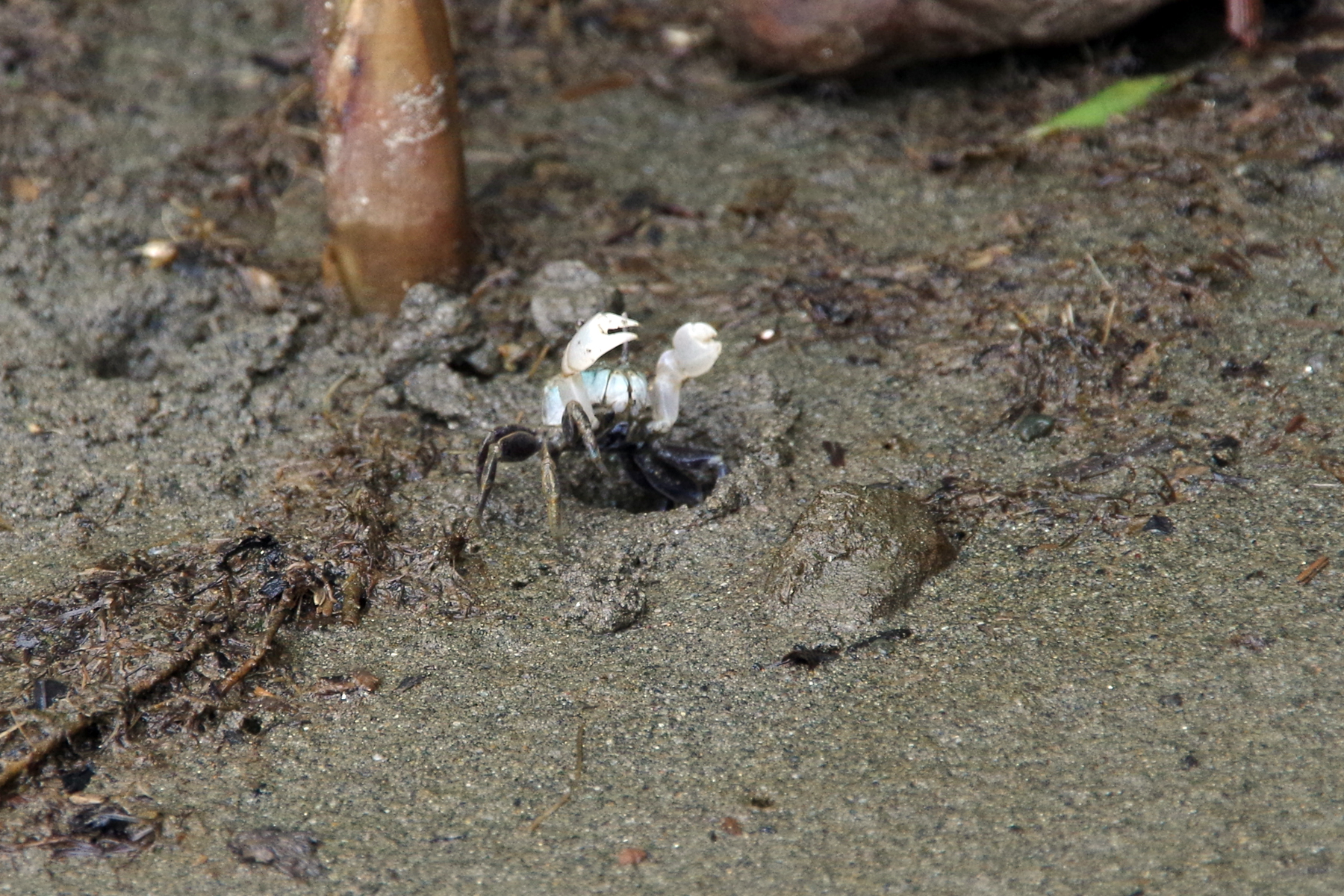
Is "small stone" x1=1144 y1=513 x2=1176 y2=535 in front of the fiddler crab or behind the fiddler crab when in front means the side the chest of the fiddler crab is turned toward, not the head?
in front

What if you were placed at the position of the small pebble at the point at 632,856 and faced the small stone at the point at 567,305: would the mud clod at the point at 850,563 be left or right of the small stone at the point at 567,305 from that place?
right

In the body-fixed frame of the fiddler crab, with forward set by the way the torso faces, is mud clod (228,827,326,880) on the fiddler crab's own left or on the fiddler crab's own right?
on the fiddler crab's own right

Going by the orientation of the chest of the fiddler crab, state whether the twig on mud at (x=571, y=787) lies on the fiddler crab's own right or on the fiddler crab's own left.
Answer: on the fiddler crab's own right

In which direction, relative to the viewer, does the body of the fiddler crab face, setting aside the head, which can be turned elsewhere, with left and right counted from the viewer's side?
facing the viewer and to the right of the viewer

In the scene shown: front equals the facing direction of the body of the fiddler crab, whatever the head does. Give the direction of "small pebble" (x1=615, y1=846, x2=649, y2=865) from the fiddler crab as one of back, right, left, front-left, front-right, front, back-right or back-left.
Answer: front-right

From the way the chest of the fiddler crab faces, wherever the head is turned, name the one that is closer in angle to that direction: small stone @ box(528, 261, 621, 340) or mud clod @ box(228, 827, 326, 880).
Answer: the mud clod

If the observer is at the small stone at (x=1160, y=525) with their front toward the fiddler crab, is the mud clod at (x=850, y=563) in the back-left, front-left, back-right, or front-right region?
front-left

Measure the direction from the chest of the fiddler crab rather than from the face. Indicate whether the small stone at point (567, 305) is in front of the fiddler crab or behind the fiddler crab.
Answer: behind

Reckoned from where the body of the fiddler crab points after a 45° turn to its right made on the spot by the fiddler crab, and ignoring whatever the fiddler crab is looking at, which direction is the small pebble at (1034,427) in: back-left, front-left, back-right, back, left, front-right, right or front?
left

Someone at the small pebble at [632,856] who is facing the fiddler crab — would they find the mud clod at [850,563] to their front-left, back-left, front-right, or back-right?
front-right

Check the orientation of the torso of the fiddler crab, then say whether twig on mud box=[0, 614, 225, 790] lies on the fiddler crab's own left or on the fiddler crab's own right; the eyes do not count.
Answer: on the fiddler crab's own right
